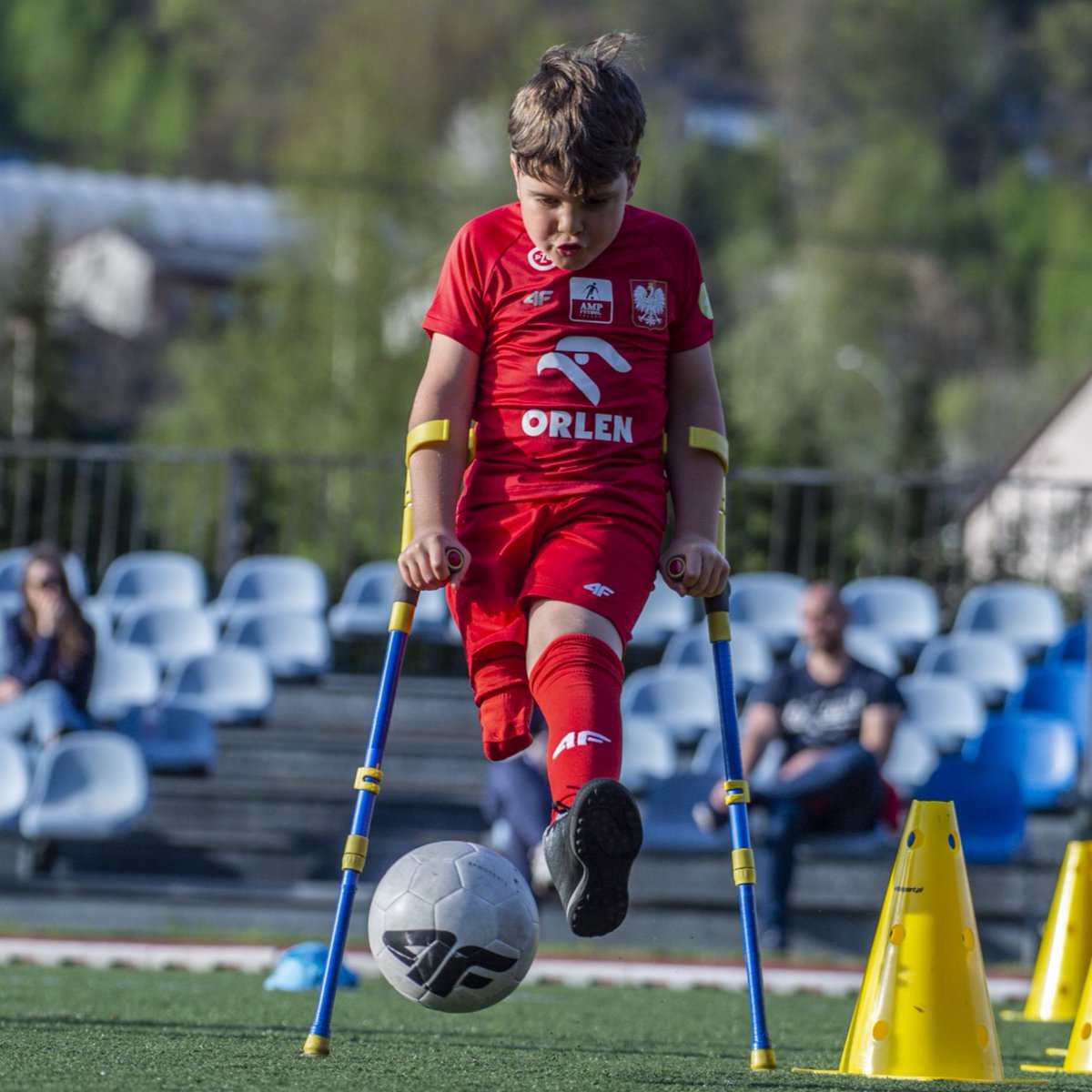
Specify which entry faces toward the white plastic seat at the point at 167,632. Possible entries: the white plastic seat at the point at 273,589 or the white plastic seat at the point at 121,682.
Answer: the white plastic seat at the point at 273,589

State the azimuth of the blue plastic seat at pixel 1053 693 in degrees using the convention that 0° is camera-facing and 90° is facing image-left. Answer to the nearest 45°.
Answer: approximately 45°

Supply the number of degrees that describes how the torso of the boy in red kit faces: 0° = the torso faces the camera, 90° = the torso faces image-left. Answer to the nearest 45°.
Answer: approximately 0°
